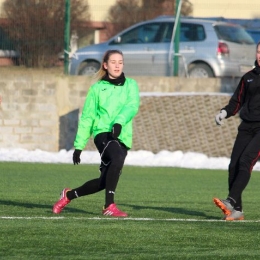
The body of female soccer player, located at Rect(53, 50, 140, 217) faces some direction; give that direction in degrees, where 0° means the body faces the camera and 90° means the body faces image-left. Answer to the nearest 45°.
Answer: approximately 315°

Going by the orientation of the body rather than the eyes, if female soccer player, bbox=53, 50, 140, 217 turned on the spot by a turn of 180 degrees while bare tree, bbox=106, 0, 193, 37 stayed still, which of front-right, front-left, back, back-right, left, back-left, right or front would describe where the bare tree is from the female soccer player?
front-right

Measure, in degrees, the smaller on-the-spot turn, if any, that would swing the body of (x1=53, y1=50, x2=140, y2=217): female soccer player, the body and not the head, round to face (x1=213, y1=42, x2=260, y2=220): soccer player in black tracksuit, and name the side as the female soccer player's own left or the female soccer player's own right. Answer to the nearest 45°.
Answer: approximately 45° to the female soccer player's own left

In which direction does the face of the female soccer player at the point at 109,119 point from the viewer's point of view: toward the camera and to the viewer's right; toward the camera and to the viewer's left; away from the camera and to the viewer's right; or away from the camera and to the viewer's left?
toward the camera and to the viewer's right

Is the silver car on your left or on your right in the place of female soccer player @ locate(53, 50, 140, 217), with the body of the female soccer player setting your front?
on your left
